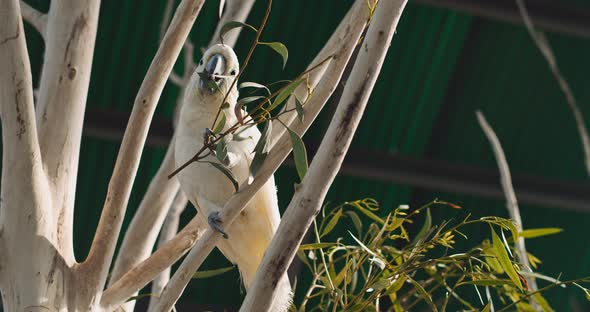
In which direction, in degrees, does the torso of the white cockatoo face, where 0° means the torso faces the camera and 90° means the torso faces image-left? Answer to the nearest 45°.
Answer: approximately 0°

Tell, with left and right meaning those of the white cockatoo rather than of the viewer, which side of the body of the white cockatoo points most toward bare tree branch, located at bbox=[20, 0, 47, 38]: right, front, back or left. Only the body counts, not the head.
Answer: right

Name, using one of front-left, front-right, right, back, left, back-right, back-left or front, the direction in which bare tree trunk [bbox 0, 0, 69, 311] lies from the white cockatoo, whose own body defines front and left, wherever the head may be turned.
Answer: front-right
